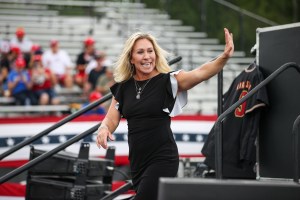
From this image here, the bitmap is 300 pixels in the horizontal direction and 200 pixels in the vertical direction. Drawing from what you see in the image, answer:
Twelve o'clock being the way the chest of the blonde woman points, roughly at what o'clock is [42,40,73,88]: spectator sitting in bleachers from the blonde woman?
The spectator sitting in bleachers is roughly at 4 o'clock from the blonde woman.

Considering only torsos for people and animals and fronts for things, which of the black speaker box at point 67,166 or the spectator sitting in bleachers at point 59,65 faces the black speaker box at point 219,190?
the spectator sitting in bleachers

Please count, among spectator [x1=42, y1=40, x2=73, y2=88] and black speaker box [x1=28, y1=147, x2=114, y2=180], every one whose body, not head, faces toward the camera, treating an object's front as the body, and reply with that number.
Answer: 1

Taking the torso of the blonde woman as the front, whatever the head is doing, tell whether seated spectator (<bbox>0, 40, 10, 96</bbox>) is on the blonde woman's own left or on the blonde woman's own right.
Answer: on the blonde woman's own right

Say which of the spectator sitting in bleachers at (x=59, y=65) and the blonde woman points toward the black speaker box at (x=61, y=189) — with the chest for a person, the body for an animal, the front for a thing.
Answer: the spectator sitting in bleachers

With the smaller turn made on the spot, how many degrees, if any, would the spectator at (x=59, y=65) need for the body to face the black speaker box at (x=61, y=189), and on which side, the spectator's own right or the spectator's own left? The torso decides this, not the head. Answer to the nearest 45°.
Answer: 0° — they already face it

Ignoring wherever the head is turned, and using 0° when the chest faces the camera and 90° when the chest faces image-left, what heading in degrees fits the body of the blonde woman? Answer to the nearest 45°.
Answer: approximately 45°

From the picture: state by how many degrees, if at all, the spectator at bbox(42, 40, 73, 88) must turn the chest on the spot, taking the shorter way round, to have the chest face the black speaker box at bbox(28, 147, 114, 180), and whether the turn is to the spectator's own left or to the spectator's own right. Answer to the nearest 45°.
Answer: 0° — they already face it
